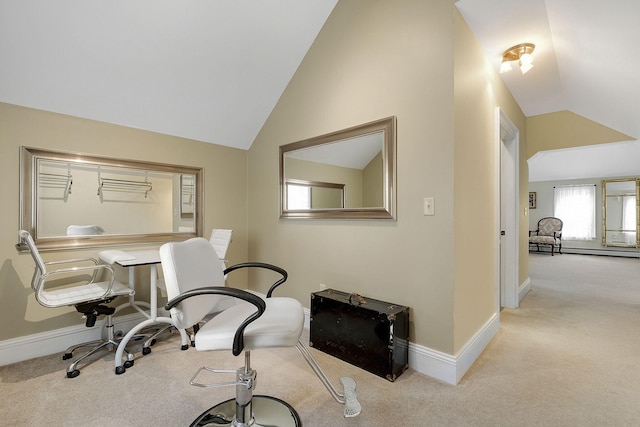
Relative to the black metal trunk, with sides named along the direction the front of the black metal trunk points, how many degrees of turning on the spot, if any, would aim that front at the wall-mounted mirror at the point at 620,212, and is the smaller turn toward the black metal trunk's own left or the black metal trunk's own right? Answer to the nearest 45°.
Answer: approximately 180°

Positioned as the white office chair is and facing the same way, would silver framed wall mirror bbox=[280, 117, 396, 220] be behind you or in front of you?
in front

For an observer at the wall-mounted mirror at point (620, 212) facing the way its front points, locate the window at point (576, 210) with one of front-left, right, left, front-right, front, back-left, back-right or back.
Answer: right

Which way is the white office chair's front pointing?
to the viewer's right

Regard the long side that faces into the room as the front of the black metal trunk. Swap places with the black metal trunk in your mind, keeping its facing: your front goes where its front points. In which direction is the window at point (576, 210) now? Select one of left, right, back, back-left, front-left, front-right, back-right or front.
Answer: back

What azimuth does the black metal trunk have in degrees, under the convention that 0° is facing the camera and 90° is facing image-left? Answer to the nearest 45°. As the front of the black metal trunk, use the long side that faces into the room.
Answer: approximately 45°

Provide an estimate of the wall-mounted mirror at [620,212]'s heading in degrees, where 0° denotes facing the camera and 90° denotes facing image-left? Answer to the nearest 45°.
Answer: approximately 0°

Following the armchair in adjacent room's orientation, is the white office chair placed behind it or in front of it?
in front

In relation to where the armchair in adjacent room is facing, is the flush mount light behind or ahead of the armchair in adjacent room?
ahead

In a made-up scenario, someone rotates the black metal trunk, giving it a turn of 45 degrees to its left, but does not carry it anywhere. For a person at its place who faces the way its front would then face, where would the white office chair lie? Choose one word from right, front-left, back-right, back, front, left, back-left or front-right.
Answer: right

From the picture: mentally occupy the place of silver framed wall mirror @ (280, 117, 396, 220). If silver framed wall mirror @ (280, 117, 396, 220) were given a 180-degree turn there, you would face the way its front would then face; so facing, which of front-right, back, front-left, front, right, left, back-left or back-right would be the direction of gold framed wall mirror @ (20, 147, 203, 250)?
back-left
